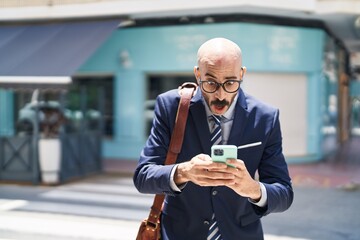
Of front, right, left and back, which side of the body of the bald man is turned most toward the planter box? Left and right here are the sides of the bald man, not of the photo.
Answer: back

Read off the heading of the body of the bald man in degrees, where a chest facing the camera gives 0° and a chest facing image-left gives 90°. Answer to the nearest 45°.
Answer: approximately 0°
